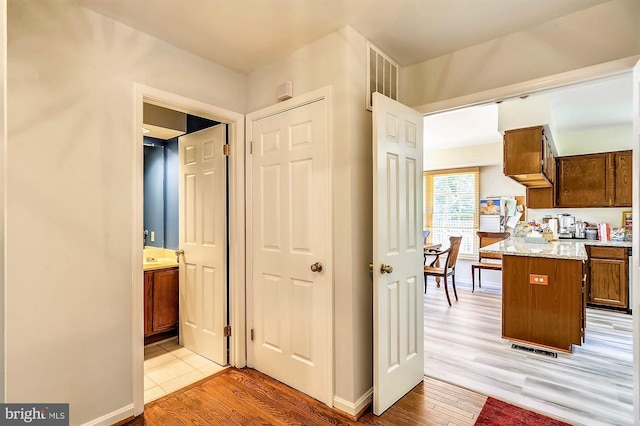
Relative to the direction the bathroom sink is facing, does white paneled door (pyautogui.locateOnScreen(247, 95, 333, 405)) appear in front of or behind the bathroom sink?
in front

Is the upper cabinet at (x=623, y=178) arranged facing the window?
no

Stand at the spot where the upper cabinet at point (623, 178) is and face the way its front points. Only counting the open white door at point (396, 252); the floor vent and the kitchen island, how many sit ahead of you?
3

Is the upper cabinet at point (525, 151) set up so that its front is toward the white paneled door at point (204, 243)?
no

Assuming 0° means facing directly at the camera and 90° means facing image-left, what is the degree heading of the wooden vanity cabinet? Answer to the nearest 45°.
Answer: approximately 315°

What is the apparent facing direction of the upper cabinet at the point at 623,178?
toward the camera

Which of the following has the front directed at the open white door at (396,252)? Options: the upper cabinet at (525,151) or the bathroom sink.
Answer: the bathroom sink

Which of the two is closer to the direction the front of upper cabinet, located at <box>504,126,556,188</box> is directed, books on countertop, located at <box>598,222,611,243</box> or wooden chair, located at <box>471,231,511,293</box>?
the books on countertop

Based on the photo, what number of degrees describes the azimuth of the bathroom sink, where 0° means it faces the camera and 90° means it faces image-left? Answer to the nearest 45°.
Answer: approximately 315°

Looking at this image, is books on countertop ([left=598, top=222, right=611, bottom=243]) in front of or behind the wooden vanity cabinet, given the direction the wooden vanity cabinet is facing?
in front

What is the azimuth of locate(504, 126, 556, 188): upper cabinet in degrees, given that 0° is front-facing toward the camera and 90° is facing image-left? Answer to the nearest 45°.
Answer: approximately 270°
